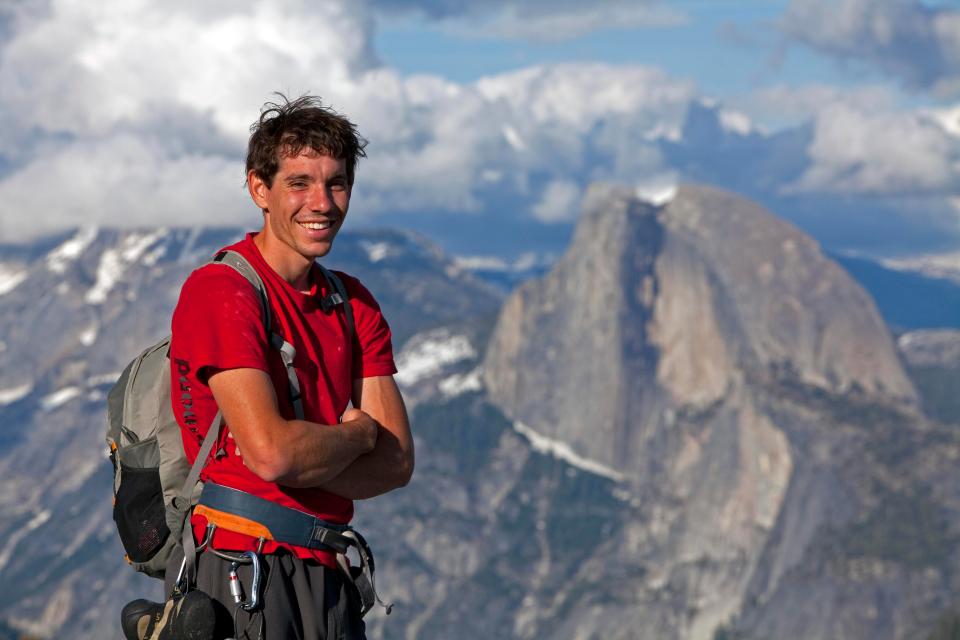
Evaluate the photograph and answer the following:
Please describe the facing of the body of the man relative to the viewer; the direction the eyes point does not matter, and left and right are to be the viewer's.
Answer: facing the viewer and to the right of the viewer
